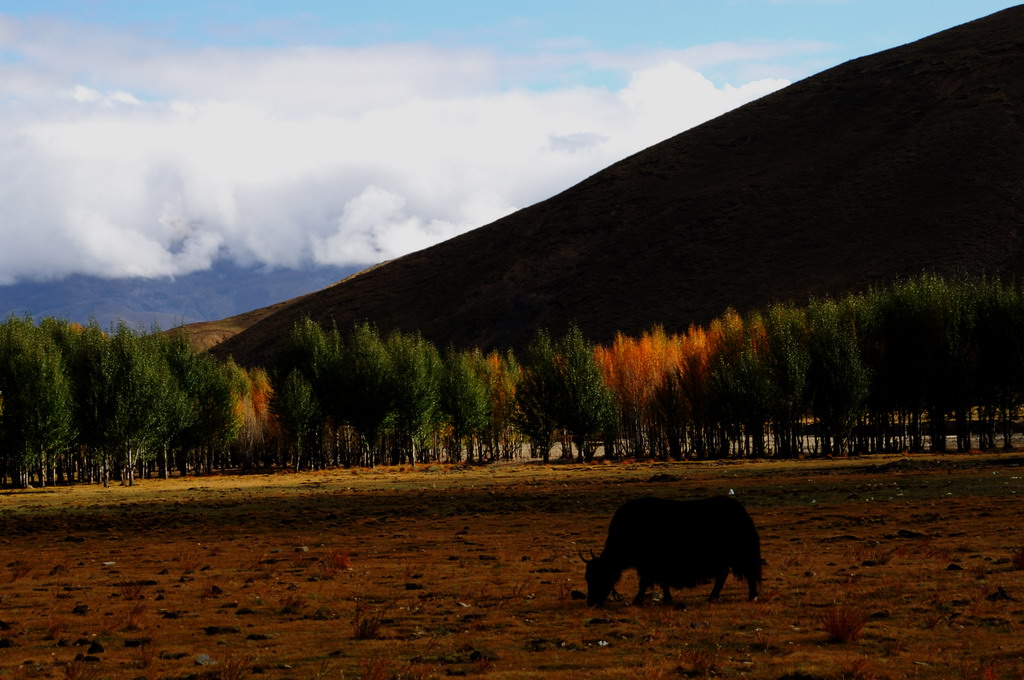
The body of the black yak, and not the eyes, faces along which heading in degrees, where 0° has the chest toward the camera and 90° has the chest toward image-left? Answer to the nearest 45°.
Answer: approximately 90°
